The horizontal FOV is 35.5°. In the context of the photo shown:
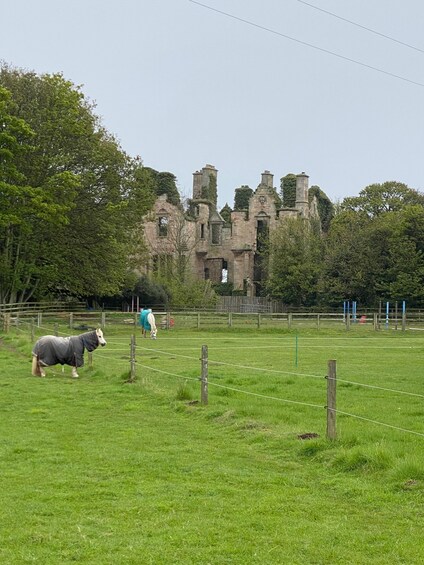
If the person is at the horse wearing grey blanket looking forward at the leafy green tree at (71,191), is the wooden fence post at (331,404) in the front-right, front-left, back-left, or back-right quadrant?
back-right

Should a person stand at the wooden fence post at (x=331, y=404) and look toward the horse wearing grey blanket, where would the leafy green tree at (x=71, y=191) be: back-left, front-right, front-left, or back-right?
front-right

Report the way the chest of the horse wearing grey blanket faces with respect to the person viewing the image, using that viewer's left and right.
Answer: facing to the right of the viewer

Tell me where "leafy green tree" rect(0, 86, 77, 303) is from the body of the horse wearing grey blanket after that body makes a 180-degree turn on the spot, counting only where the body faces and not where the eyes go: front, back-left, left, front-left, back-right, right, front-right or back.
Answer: right

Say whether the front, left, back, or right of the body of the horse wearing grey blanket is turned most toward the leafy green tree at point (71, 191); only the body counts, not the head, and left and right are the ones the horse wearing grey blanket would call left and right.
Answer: left

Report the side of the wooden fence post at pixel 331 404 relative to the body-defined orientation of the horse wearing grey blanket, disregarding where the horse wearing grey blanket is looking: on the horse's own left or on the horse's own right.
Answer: on the horse's own right
